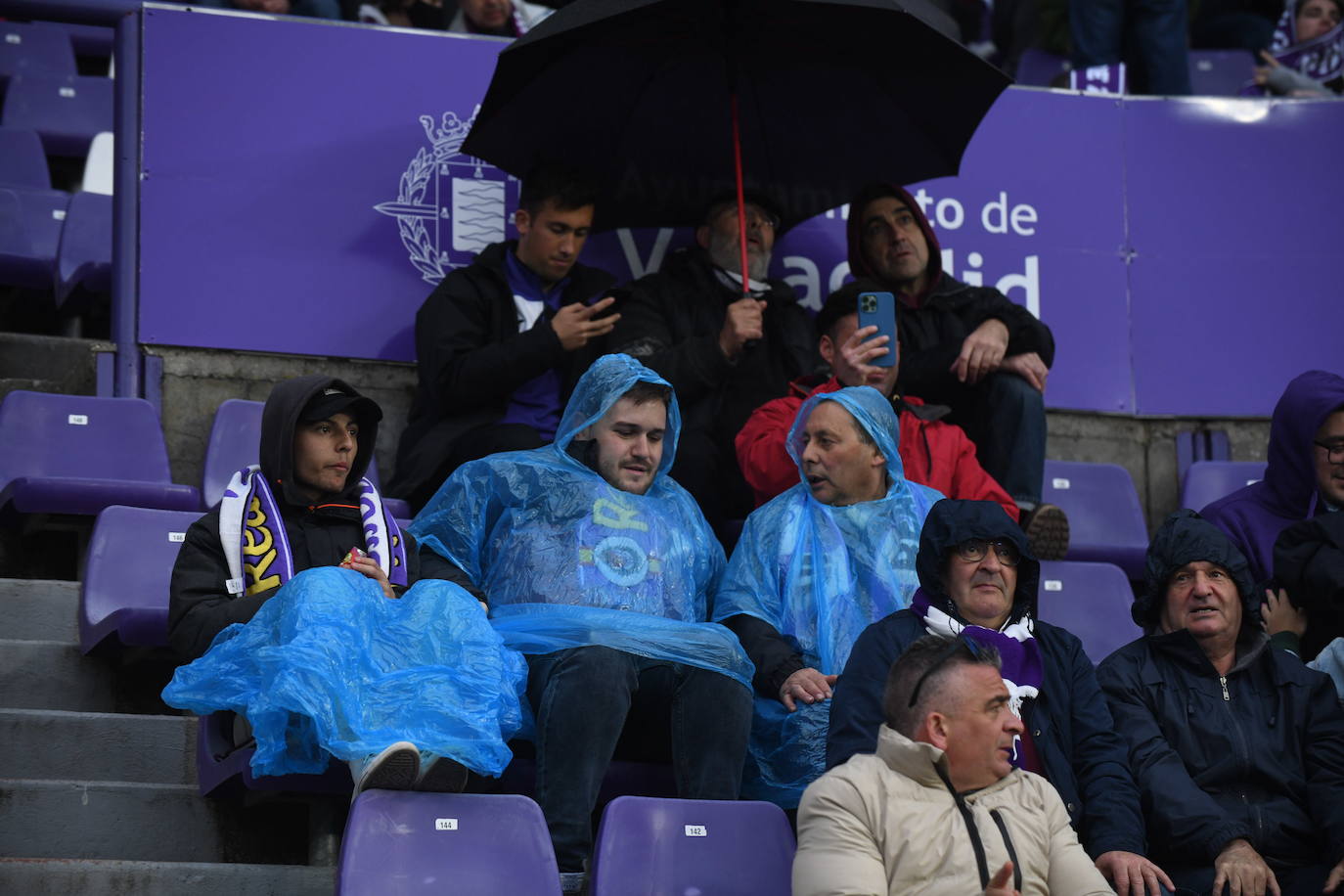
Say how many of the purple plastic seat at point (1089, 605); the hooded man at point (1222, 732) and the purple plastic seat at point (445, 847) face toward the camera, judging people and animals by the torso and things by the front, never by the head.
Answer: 3

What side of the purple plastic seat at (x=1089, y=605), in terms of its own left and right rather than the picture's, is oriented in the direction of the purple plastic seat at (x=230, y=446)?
right

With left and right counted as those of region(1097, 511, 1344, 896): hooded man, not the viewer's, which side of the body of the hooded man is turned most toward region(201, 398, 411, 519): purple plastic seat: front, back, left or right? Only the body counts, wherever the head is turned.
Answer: right

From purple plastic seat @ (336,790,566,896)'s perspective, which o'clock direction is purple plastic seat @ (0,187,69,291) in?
purple plastic seat @ (0,187,69,291) is roughly at 5 o'clock from purple plastic seat @ (336,790,566,896).

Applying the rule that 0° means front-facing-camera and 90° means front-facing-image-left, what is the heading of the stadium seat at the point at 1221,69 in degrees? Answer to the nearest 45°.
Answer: approximately 0°

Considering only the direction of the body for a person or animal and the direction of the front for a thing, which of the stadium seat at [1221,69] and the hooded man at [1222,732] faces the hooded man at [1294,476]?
the stadium seat

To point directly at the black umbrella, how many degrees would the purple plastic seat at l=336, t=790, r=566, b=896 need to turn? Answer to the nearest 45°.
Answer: approximately 180°

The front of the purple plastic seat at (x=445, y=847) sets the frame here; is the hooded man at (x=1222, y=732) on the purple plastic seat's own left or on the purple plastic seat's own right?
on the purple plastic seat's own left

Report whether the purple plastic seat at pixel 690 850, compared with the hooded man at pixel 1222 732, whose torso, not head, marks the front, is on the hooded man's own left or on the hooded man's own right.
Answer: on the hooded man's own right

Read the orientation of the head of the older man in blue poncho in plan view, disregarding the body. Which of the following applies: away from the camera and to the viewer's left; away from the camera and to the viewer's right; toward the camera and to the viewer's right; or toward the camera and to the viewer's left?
toward the camera and to the viewer's left

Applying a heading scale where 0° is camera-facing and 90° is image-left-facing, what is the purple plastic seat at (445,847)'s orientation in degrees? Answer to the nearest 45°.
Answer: approximately 0°

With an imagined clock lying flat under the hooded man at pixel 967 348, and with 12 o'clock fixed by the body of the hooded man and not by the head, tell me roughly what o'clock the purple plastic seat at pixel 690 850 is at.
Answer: The purple plastic seat is roughly at 2 o'clock from the hooded man.

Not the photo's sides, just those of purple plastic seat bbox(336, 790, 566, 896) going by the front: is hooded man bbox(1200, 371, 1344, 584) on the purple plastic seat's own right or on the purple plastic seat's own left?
on the purple plastic seat's own left
